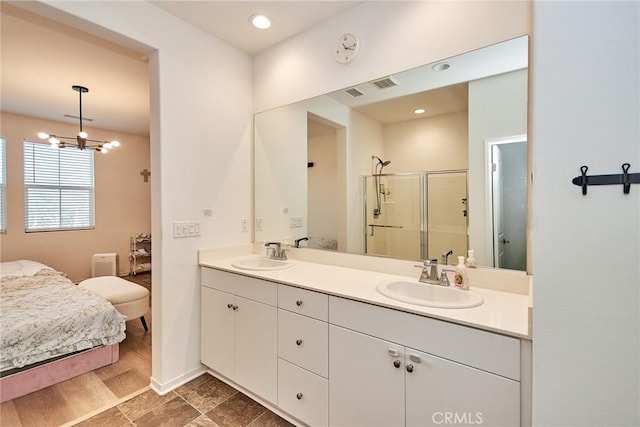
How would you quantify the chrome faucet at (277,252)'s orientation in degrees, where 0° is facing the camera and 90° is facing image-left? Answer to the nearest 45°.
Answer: approximately 45°

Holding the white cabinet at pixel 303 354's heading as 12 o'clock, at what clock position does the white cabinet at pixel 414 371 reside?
the white cabinet at pixel 414 371 is roughly at 9 o'clock from the white cabinet at pixel 303 354.

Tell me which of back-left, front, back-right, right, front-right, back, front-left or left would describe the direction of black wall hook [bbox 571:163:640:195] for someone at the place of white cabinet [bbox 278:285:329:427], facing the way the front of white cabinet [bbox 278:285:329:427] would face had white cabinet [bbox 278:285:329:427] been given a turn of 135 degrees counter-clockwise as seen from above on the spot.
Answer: front-right

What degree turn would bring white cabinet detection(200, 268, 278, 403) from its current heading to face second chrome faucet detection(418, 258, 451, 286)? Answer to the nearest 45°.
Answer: approximately 90° to its left

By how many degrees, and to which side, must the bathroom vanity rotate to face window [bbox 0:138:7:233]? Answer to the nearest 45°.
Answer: approximately 45° to its right

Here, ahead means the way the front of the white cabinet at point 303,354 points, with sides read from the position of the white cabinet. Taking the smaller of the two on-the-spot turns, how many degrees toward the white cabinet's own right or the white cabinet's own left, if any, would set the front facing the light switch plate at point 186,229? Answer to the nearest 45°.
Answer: approximately 90° to the white cabinet's own right

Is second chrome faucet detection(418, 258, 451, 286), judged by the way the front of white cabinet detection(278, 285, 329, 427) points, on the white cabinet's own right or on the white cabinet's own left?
on the white cabinet's own left

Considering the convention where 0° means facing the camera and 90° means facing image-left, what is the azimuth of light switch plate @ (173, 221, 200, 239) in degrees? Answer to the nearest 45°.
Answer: approximately 315°

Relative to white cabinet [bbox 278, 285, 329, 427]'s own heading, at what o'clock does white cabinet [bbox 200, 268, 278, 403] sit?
white cabinet [bbox 200, 268, 278, 403] is roughly at 3 o'clock from white cabinet [bbox 278, 285, 329, 427].

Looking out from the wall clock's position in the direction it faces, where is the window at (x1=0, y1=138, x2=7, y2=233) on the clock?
The window is roughly at 2 o'clock from the wall clock.

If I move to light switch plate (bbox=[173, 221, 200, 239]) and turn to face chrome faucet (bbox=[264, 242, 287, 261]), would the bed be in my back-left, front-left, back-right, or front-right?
back-left

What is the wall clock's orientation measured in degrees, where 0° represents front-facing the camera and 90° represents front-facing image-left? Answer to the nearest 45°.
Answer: approximately 45°

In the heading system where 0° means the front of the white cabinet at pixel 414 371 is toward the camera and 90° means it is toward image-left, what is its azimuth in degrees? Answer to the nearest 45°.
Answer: approximately 45°
